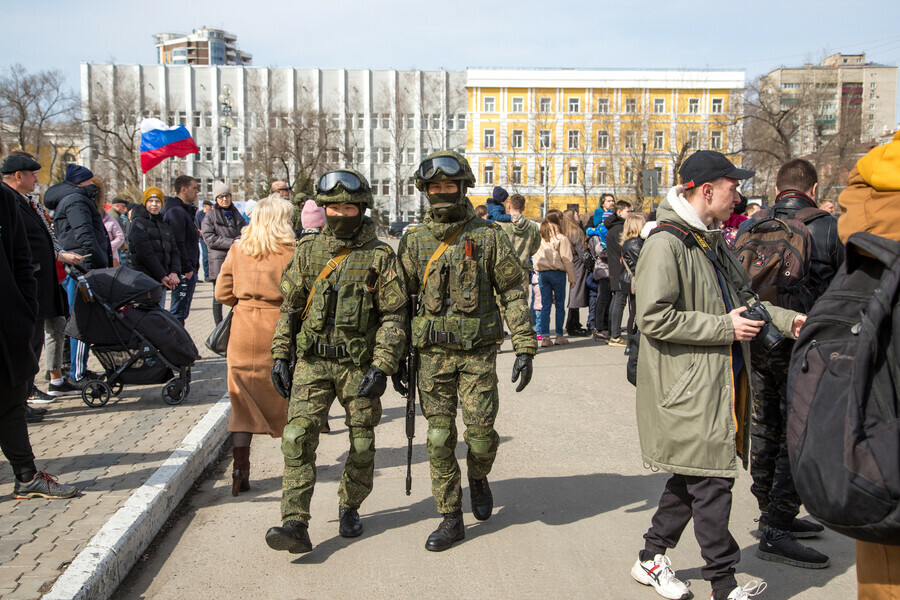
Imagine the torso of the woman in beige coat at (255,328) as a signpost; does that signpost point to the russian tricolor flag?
yes

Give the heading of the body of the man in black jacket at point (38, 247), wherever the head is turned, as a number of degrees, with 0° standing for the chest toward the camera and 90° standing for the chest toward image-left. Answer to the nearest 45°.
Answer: approximately 270°

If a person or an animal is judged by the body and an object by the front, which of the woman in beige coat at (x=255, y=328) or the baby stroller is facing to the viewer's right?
the baby stroller

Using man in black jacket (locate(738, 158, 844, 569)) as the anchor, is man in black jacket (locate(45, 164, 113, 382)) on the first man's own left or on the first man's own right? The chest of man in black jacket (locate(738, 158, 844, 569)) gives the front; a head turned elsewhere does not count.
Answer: on the first man's own left

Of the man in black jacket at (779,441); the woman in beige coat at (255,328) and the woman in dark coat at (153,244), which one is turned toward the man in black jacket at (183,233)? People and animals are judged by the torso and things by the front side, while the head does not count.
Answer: the woman in beige coat

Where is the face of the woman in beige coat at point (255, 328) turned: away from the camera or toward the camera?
away from the camera

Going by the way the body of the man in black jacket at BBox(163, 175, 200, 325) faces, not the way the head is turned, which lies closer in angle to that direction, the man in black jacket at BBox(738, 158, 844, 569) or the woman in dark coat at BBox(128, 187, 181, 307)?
the man in black jacket

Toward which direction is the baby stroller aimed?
to the viewer's right

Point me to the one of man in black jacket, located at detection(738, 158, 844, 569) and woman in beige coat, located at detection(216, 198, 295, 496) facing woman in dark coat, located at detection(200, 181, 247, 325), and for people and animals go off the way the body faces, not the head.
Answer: the woman in beige coat

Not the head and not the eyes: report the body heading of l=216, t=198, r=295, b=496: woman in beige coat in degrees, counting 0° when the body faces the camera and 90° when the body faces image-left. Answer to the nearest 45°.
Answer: approximately 180°

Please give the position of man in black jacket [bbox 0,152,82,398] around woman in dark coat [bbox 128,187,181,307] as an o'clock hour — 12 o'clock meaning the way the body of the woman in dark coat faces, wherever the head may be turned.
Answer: The man in black jacket is roughly at 2 o'clock from the woman in dark coat.

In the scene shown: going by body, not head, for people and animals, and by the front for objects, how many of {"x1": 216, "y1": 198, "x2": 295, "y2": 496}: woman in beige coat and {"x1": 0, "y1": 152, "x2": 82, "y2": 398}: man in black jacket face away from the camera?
1

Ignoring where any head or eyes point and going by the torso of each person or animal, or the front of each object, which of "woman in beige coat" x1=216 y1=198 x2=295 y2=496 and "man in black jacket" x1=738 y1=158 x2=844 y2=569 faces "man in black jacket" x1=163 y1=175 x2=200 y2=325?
the woman in beige coat

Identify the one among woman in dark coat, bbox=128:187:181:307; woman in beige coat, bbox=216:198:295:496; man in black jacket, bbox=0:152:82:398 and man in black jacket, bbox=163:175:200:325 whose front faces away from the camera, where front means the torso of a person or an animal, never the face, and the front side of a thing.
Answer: the woman in beige coat
